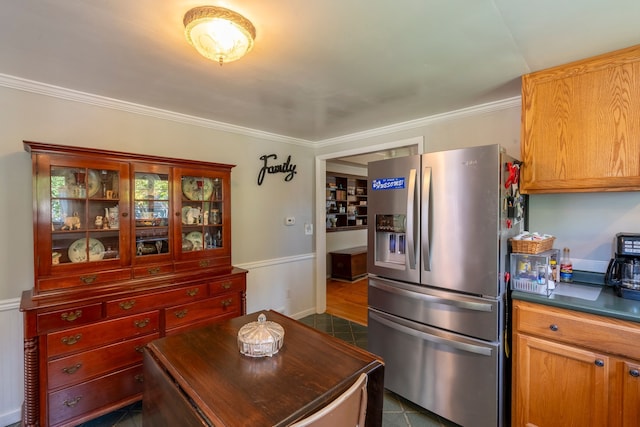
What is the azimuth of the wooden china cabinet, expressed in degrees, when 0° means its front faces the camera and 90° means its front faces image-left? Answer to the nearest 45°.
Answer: approximately 315°

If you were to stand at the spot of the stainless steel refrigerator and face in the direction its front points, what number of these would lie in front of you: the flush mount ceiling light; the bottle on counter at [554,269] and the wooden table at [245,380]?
2

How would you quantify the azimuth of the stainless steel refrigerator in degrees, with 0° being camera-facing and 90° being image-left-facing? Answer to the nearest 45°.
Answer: approximately 45°

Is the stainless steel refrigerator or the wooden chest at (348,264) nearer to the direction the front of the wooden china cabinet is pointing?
the stainless steel refrigerator

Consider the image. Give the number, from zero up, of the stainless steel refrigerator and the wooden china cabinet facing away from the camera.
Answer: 0

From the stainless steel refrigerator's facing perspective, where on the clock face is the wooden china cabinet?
The wooden china cabinet is roughly at 1 o'clock from the stainless steel refrigerator.

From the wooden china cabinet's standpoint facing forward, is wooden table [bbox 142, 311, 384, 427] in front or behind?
in front

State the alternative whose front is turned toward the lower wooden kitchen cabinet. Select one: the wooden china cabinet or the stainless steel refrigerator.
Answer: the wooden china cabinet

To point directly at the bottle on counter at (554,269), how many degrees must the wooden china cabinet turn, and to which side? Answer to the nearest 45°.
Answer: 0° — it already faces it

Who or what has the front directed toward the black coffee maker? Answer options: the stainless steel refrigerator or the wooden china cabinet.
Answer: the wooden china cabinet
